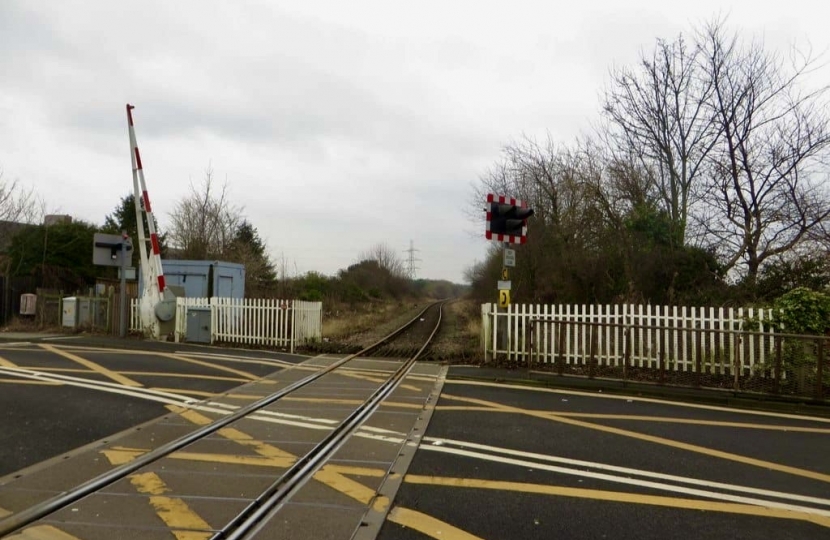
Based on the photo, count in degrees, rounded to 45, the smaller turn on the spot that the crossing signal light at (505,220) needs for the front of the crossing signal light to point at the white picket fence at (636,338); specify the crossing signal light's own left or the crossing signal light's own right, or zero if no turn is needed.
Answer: approximately 45° to the crossing signal light's own left
